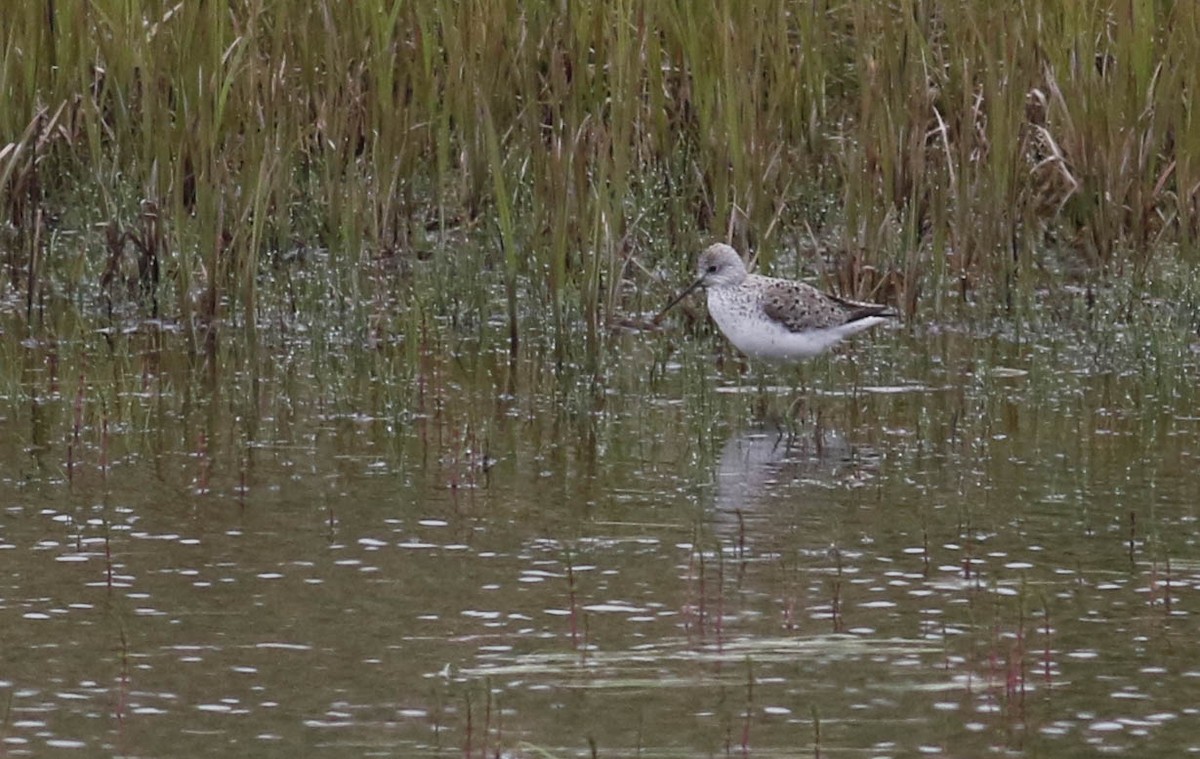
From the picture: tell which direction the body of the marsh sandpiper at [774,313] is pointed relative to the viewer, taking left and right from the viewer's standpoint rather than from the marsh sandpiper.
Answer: facing to the left of the viewer
